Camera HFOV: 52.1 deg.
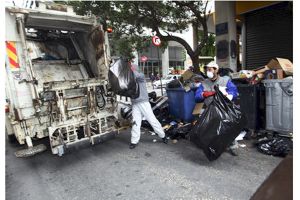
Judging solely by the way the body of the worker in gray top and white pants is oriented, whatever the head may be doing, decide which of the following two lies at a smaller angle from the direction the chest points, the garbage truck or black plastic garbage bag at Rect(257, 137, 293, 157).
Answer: the garbage truck

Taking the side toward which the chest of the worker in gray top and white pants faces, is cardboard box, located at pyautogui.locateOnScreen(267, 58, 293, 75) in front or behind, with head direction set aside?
behind

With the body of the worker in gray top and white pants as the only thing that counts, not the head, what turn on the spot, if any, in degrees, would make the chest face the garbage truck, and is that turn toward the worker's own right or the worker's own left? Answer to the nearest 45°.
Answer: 0° — they already face it

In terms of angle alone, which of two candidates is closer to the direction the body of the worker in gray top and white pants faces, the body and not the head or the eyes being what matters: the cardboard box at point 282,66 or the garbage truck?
the garbage truck

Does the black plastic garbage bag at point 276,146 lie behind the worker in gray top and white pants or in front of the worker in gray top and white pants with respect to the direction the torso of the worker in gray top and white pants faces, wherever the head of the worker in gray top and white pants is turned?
behind

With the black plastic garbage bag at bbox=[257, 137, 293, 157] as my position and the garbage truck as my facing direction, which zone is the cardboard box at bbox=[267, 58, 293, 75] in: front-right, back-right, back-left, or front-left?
back-right

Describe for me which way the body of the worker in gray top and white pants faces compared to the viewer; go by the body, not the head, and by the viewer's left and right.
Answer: facing to the left of the viewer
